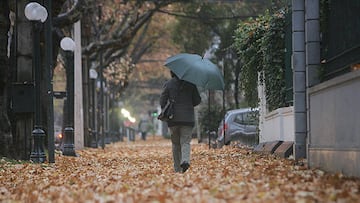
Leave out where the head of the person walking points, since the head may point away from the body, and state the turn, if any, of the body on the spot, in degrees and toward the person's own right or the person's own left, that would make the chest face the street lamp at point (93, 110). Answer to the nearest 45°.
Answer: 0° — they already face it

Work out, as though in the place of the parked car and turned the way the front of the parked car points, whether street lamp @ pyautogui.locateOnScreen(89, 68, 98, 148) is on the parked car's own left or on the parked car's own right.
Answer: on the parked car's own left

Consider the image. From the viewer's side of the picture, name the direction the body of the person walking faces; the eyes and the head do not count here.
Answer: away from the camera
